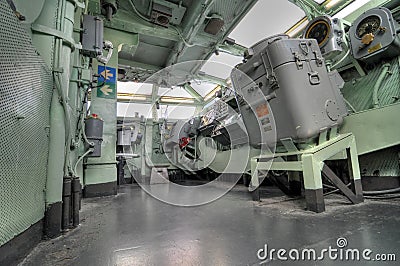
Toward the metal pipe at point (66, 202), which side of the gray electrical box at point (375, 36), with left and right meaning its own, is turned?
front

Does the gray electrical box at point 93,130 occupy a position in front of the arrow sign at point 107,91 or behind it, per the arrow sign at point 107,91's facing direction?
in front

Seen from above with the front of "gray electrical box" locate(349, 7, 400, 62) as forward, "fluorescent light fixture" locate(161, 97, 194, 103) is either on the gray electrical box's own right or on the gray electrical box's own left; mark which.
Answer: on the gray electrical box's own right

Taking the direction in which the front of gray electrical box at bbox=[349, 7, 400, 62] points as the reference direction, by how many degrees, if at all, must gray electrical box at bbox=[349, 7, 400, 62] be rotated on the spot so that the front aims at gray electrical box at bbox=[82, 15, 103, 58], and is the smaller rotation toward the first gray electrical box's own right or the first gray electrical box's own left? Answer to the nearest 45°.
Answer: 0° — it already faces it

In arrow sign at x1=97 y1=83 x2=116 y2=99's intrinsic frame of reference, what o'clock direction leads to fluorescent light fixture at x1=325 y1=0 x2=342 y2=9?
The fluorescent light fixture is roughly at 10 o'clock from the arrow sign.

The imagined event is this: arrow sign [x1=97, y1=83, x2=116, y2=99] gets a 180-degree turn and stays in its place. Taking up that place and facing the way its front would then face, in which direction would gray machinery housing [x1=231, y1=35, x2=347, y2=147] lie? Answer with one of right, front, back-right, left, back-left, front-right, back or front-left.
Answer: back-right

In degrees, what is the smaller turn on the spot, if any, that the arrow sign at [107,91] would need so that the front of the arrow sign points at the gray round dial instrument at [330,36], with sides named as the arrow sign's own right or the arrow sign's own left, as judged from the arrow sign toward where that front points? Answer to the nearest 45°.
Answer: approximately 45° to the arrow sign's own left

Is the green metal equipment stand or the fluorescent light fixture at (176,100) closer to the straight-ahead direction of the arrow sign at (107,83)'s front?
the green metal equipment stand
